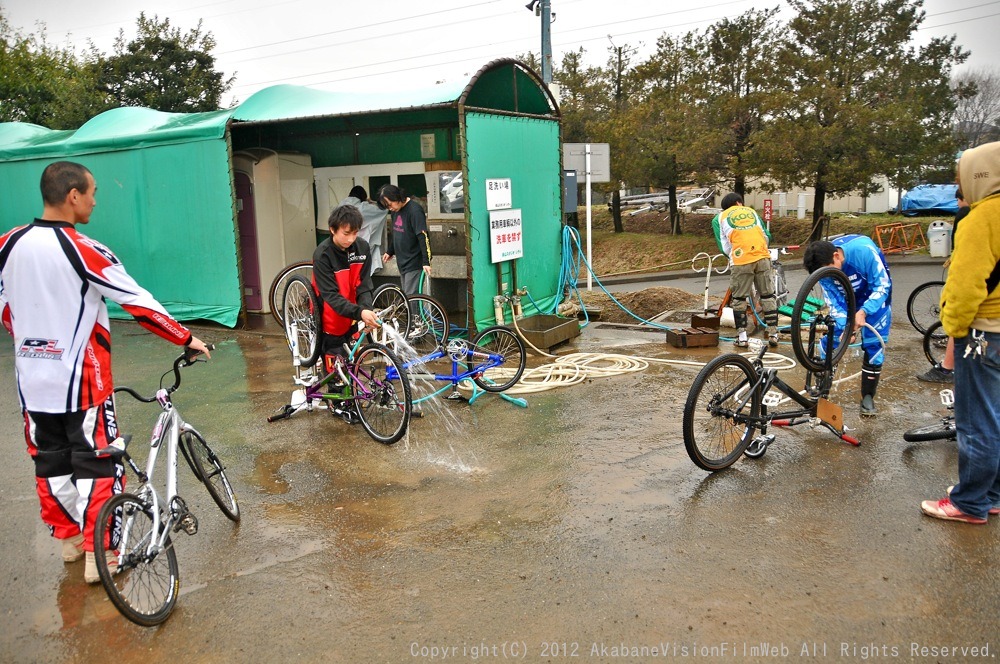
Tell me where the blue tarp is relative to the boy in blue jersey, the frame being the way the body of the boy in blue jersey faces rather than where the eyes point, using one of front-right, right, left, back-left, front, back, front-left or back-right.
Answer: back-right

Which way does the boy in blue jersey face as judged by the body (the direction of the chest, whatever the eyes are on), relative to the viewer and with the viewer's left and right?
facing the viewer and to the left of the viewer

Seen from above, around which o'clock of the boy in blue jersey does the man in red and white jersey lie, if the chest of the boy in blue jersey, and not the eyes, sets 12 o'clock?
The man in red and white jersey is roughly at 12 o'clock from the boy in blue jersey.

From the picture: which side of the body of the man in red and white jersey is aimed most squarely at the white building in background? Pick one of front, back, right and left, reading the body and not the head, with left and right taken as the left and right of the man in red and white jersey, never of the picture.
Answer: front

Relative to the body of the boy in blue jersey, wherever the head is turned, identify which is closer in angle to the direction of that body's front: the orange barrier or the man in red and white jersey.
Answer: the man in red and white jersey

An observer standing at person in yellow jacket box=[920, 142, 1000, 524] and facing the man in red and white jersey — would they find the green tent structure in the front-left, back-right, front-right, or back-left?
front-right

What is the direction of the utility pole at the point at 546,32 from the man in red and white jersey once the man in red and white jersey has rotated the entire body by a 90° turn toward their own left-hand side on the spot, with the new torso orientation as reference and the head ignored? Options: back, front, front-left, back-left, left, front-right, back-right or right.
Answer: right

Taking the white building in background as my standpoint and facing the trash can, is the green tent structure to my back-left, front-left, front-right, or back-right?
front-right

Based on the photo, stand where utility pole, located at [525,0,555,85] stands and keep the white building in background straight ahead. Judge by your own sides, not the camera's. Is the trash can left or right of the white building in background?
right

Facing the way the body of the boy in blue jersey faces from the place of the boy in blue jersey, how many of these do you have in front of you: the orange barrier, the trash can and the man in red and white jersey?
1

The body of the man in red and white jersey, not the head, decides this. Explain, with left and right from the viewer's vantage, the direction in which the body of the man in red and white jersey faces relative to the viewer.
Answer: facing away from the viewer and to the right of the viewer
